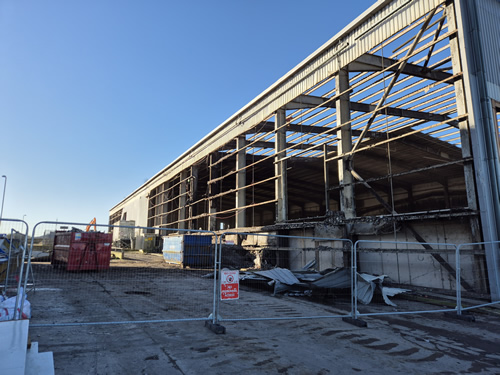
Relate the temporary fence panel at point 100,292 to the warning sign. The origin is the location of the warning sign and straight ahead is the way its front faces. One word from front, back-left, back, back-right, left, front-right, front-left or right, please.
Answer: back-right

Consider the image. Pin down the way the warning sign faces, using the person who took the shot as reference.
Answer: facing the viewer

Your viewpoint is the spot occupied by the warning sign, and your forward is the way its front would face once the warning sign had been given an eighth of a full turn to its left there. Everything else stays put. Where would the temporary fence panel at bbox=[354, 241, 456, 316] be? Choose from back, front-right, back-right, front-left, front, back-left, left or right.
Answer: left

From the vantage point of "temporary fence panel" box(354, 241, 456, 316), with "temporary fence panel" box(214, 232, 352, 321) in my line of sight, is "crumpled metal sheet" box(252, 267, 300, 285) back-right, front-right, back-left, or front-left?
front-right

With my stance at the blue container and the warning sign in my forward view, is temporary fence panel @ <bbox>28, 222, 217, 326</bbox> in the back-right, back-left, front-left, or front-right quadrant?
front-right

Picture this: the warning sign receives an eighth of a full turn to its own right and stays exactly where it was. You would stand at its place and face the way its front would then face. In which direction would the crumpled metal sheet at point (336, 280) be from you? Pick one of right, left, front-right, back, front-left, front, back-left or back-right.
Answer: back

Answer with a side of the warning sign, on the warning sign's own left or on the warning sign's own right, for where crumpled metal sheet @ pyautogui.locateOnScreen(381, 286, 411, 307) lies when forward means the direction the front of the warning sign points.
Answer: on the warning sign's own left

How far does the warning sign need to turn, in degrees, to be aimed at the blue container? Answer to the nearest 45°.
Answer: approximately 180°
